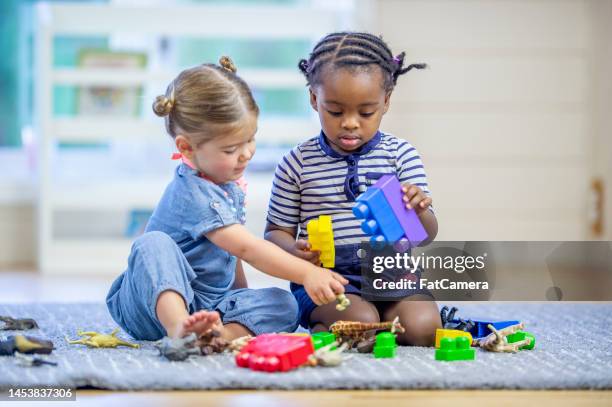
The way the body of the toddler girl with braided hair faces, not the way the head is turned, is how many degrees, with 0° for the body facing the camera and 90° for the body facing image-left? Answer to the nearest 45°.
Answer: approximately 0°

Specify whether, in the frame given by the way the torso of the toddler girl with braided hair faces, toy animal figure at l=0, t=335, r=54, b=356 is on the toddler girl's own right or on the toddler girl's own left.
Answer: on the toddler girl's own right

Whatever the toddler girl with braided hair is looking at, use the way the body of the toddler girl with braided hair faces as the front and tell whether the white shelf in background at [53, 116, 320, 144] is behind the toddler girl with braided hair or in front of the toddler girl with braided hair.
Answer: behind
